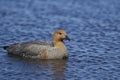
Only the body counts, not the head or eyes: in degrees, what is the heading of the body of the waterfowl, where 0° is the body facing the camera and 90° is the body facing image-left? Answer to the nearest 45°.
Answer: approximately 270°
